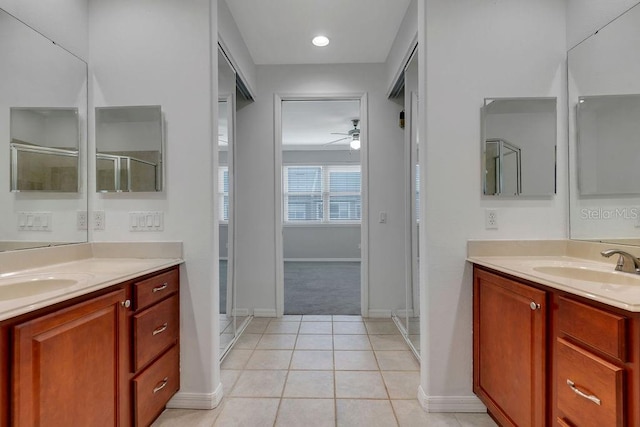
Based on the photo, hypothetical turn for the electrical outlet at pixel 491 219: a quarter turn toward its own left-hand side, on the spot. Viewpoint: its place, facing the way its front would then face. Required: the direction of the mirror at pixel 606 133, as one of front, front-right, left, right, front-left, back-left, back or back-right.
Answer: front

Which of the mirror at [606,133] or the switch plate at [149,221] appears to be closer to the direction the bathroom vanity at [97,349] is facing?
the mirror

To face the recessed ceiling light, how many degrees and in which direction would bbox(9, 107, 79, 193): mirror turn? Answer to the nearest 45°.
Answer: approximately 90° to its left

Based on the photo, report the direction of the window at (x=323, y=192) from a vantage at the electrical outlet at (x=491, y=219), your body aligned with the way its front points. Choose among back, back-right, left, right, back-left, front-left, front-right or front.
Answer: back-right

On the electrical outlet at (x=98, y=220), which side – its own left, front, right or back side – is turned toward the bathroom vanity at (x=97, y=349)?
front

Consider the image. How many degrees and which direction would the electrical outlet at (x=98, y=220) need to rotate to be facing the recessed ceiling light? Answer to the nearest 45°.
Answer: approximately 90° to its left

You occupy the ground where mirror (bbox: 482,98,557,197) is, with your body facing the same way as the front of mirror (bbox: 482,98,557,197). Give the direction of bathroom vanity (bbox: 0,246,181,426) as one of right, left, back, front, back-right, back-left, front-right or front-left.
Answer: front-right
